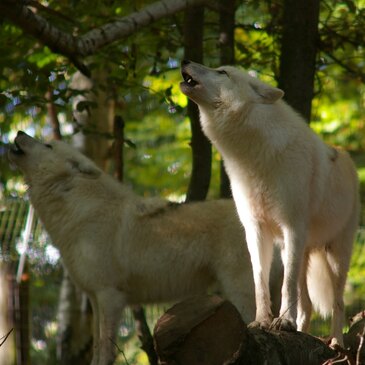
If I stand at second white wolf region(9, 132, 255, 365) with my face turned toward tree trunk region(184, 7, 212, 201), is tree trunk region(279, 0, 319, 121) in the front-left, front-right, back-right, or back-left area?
front-right

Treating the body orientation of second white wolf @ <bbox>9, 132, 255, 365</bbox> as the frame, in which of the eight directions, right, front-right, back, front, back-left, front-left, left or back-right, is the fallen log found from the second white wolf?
left

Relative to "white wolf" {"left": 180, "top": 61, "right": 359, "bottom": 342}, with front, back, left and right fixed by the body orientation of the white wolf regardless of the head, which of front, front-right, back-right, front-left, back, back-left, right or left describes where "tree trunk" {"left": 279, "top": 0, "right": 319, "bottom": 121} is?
back-right

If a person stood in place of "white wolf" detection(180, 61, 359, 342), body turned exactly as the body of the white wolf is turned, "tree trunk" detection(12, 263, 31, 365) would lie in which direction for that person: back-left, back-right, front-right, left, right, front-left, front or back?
right

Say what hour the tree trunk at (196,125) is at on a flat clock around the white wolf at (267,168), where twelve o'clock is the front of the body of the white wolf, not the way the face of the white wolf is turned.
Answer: The tree trunk is roughly at 4 o'clock from the white wolf.

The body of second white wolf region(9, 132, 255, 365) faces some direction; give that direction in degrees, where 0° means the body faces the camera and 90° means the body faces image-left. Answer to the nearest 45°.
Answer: approximately 90°

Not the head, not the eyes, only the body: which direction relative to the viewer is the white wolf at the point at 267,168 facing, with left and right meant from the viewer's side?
facing the viewer and to the left of the viewer

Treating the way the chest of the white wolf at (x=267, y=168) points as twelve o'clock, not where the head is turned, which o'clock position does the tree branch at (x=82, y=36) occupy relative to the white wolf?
The tree branch is roughly at 2 o'clock from the white wolf.

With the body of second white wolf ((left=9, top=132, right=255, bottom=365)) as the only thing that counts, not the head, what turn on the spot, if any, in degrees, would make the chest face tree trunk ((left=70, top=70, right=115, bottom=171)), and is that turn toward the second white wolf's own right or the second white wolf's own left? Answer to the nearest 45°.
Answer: approximately 90° to the second white wolf's own right

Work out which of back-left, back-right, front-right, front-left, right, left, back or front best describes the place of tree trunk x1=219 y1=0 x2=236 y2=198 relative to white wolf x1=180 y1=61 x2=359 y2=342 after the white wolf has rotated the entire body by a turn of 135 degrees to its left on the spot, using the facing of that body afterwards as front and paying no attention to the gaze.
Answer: left

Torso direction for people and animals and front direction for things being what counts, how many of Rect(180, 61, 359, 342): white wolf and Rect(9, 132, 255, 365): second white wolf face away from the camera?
0
